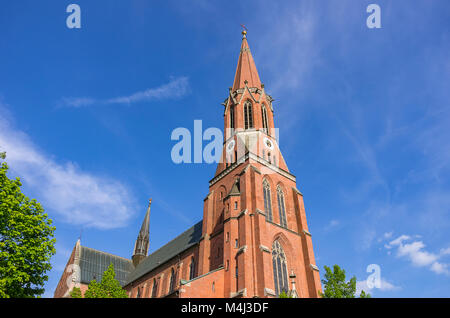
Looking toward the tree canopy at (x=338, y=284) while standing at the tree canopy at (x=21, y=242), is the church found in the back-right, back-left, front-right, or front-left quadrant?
front-left

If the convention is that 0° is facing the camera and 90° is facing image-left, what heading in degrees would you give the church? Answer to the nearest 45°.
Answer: approximately 315°

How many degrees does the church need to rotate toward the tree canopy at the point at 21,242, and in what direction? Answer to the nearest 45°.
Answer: approximately 90° to its right

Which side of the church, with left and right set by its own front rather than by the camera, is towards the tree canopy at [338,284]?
front

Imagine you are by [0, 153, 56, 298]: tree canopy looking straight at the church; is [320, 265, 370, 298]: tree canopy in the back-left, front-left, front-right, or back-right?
front-right
